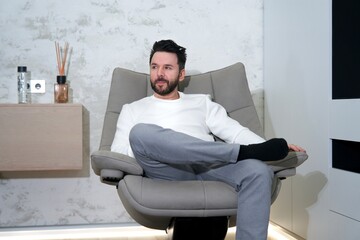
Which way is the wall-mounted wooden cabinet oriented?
toward the camera

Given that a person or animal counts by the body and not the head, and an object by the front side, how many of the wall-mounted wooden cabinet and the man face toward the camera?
2

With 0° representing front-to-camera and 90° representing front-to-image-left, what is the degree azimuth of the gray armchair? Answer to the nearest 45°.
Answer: approximately 0°

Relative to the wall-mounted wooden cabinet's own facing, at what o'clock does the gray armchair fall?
The gray armchair is roughly at 11 o'clock from the wall-mounted wooden cabinet.

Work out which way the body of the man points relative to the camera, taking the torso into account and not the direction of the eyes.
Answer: toward the camera

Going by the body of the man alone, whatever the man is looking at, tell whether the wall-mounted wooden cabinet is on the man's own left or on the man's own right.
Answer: on the man's own right
